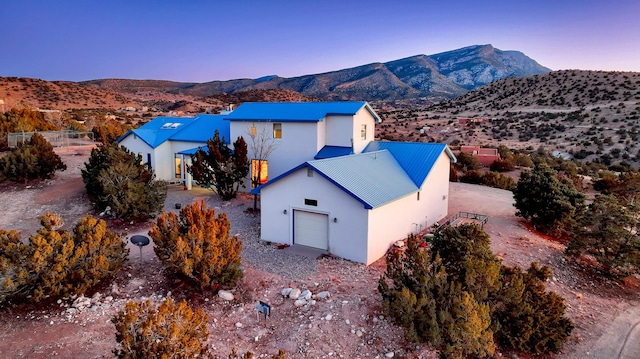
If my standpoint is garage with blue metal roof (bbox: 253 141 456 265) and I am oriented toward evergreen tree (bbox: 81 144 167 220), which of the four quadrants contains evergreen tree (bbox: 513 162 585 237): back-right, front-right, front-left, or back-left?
back-right

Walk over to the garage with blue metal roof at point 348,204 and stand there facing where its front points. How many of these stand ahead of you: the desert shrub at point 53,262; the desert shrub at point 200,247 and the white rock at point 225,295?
3

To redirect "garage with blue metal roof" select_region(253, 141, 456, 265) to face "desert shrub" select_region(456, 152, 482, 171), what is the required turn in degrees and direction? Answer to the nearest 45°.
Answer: approximately 180°

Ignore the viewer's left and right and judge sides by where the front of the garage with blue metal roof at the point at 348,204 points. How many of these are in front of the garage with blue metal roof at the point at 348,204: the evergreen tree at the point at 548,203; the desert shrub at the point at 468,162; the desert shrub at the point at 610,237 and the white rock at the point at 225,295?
1

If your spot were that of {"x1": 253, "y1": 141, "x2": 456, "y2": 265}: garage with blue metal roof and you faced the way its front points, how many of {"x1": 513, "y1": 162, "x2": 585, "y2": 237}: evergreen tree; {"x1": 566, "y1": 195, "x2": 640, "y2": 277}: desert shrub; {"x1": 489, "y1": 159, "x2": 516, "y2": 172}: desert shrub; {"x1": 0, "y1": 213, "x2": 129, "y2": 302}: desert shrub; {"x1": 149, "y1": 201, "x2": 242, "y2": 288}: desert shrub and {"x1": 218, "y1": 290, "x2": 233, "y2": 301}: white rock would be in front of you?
3

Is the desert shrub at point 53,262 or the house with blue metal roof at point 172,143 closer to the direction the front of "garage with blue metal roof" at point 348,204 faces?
the desert shrub

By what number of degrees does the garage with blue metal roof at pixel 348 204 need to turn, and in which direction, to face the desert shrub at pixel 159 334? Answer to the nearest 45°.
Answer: approximately 45° to its left

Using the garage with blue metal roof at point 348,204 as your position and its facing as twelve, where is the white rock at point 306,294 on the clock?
The white rock is roughly at 11 o'clock from the garage with blue metal roof.

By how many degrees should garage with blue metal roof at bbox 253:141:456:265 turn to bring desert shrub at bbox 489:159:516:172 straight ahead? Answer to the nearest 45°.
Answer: approximately 180°

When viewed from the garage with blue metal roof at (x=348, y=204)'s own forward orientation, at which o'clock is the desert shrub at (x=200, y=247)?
The desert shrub is roughly at 12 o'clock from the garage with blue metal roof.

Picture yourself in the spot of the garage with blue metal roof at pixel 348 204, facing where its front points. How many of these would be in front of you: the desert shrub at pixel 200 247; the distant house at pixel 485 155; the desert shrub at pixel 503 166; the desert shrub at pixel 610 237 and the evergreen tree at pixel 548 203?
1

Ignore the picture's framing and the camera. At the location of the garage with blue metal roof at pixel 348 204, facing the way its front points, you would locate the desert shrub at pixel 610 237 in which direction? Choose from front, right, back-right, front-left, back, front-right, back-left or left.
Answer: back-left

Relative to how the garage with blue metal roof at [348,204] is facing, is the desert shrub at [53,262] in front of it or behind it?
in front

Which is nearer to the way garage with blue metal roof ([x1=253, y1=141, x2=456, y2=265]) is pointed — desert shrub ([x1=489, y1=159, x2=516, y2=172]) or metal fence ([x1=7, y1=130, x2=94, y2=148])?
the metal fence

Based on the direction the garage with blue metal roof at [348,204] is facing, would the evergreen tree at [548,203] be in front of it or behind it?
behind

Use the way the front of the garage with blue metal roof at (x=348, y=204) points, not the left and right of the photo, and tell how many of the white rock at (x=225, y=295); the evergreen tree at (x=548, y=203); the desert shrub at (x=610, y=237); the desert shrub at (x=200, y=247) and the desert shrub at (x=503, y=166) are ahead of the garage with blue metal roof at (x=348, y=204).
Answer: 2

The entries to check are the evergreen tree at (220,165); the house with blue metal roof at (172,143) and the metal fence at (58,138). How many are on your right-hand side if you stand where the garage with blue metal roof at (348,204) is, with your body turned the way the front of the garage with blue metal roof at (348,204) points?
3
